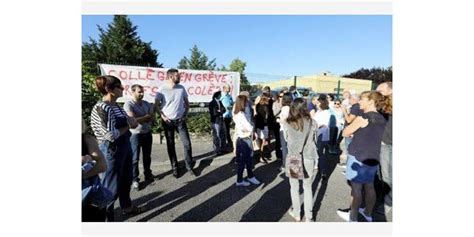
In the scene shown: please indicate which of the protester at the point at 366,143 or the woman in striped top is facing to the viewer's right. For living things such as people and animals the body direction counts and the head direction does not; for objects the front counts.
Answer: the woman in striped top

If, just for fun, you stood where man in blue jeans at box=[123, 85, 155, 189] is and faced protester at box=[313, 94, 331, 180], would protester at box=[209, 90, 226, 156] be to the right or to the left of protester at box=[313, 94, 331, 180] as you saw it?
left

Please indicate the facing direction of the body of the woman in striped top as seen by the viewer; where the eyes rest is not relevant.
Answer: to the viewer's right

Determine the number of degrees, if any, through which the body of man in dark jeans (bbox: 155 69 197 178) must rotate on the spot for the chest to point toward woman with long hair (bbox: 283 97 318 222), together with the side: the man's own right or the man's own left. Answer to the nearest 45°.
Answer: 0° — they already face them

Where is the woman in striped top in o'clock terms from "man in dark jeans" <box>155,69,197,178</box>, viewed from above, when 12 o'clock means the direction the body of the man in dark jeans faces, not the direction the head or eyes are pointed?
The woman in striped top is roughly at 2 o'clock from the man in dark jeans.

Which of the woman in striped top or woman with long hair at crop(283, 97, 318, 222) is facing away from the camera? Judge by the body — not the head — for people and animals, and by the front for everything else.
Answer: the woman with long hair

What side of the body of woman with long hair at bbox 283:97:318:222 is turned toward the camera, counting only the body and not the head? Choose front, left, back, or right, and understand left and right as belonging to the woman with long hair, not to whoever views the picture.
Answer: back

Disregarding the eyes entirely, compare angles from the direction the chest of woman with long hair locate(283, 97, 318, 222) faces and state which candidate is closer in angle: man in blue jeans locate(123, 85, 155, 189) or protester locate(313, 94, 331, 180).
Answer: the protester

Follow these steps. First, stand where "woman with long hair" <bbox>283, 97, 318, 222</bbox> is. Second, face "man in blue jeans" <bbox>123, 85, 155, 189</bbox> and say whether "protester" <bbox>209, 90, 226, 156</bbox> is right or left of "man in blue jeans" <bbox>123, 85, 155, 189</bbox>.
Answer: right
